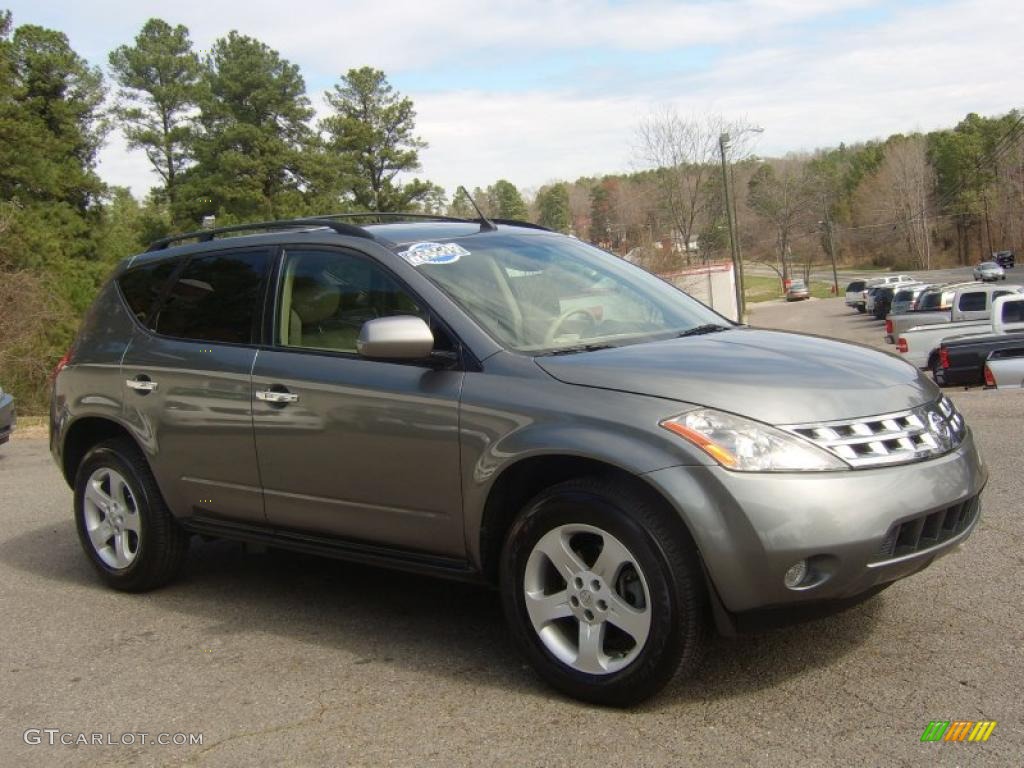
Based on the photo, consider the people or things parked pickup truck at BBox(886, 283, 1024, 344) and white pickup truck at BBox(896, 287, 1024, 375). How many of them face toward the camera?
0

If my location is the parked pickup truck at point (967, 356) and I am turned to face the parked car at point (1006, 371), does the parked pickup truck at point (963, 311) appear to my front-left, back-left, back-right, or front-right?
back-left

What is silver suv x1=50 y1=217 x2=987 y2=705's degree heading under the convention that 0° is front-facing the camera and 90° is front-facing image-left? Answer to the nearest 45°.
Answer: approximately 315°

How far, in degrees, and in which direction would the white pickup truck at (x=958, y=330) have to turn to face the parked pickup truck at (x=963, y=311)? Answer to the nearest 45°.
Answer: approximately 45° to its left

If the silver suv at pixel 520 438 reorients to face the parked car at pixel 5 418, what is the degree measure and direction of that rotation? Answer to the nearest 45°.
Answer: approximately 180°

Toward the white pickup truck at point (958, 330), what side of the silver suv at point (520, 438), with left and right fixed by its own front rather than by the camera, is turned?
left

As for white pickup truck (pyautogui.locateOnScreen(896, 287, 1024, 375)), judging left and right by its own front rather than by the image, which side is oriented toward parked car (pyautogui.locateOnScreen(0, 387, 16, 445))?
back

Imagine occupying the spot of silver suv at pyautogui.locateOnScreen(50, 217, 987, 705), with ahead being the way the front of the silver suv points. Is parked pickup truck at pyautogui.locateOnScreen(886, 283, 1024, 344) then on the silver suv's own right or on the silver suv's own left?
on the silver suv's own left

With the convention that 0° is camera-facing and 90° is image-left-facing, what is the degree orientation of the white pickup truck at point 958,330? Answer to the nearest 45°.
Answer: approximately 225°

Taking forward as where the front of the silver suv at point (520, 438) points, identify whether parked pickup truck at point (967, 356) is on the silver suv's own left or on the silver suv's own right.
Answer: on the silver suv's own left
